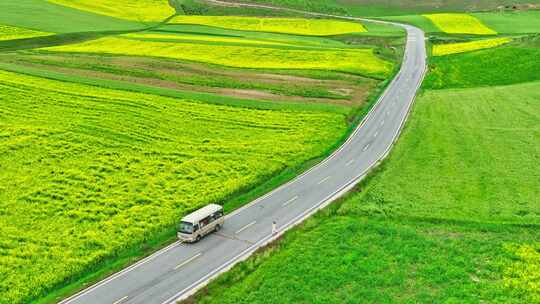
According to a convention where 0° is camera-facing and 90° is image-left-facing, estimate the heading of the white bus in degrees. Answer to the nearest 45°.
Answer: approximately 45°
